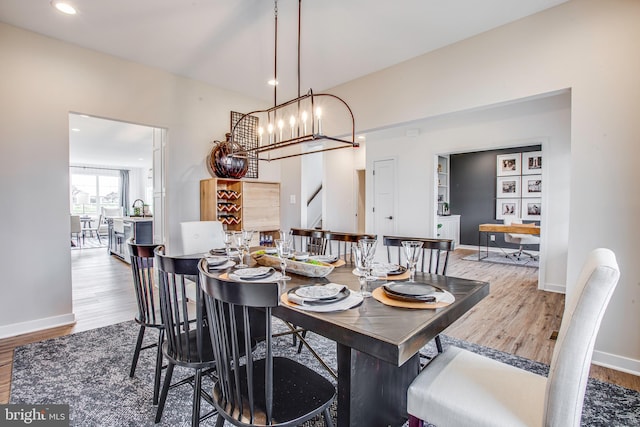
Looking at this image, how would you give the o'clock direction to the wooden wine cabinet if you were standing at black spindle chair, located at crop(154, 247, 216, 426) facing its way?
The wooden wine cabinet is roughly at 11 o'clock from the black spindle chair.

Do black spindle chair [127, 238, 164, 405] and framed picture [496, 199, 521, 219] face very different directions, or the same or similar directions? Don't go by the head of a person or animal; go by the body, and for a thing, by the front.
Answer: very different directions

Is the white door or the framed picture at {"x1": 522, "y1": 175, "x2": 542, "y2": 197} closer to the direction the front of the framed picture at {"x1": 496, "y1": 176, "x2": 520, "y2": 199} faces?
the white door

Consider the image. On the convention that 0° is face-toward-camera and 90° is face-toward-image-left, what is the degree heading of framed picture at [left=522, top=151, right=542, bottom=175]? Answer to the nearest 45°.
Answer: approximately 0°

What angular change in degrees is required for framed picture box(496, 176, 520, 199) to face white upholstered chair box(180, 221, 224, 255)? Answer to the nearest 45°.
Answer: approximately 45° to its right

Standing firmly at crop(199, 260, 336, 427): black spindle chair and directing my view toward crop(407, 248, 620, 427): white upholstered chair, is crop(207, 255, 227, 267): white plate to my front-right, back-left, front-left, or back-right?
back-left

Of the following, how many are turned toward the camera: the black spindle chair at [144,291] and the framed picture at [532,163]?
1

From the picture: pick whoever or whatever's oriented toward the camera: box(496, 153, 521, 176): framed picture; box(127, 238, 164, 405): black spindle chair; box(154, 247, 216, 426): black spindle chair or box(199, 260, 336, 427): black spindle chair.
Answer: the framed picture

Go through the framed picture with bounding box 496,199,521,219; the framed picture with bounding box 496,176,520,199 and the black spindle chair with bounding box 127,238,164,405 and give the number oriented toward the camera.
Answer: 2

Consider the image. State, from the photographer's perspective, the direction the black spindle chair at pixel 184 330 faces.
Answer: facing away from the viewer and to the right of the viewer
